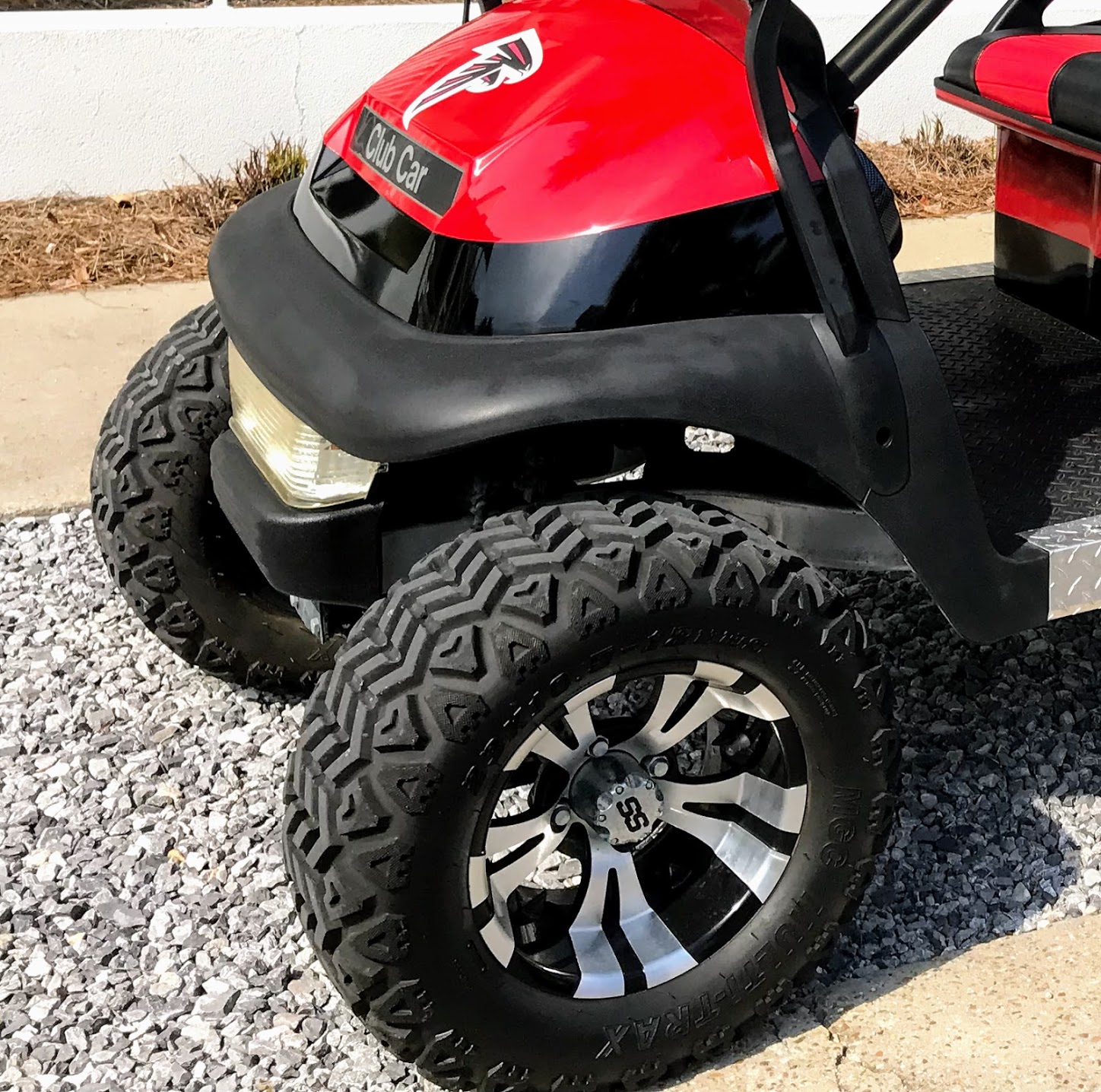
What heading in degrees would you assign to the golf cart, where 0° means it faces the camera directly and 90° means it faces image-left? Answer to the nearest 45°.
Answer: approximately 45°
